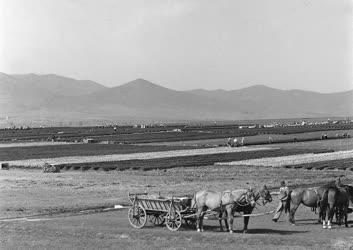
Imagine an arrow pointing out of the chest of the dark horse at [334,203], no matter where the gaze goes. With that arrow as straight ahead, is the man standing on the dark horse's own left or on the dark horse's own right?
on the dark horse's own left

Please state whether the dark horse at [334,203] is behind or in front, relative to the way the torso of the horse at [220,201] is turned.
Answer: in front

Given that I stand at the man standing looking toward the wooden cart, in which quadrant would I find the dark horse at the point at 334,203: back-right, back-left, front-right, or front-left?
back-left

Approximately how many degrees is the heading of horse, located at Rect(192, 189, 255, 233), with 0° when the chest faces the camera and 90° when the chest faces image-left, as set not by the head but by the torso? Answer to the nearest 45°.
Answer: approximately 270°
